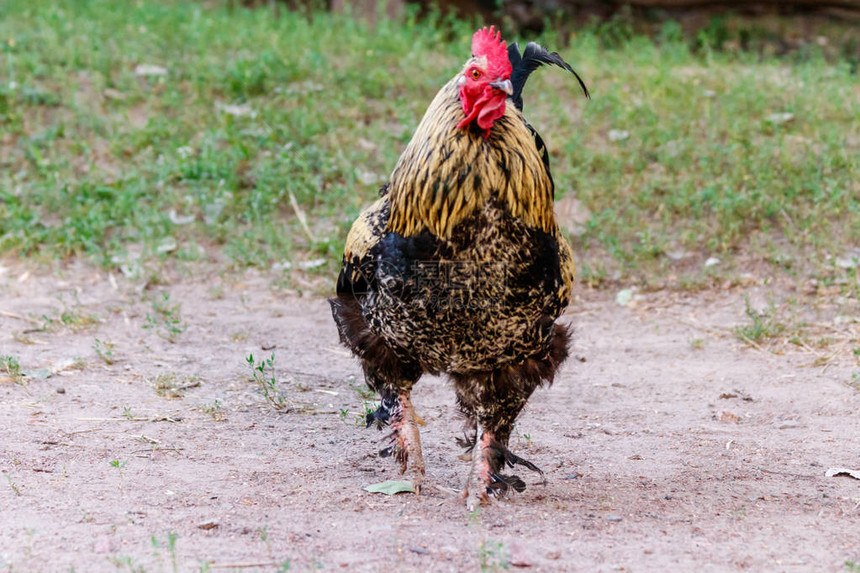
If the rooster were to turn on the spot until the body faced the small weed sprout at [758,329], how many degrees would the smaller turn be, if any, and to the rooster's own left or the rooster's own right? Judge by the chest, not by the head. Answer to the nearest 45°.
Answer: approximately 135° to the rooster's own left

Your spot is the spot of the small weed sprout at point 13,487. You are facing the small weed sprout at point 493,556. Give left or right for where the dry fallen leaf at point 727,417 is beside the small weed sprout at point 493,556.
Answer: left

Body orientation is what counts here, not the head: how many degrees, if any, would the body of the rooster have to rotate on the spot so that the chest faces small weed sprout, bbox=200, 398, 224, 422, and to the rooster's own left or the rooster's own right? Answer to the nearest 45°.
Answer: approximately 135° to the rooster's own right

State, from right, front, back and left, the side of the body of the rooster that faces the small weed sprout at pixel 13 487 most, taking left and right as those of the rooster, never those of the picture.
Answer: right

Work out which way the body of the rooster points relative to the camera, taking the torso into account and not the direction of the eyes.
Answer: toward the camera

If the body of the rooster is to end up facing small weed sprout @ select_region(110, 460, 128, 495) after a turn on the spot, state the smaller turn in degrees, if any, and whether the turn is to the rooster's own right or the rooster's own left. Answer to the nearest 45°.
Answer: approximately 90° to the rooster's own right

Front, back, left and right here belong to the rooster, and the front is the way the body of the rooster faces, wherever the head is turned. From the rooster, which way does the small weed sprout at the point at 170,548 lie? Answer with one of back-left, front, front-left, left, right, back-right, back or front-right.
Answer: front-right

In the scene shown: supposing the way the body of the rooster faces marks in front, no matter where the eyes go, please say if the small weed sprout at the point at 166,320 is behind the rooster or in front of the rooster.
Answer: behind

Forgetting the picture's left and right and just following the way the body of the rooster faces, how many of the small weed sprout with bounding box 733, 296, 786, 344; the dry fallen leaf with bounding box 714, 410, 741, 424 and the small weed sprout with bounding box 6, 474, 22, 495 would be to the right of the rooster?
1
